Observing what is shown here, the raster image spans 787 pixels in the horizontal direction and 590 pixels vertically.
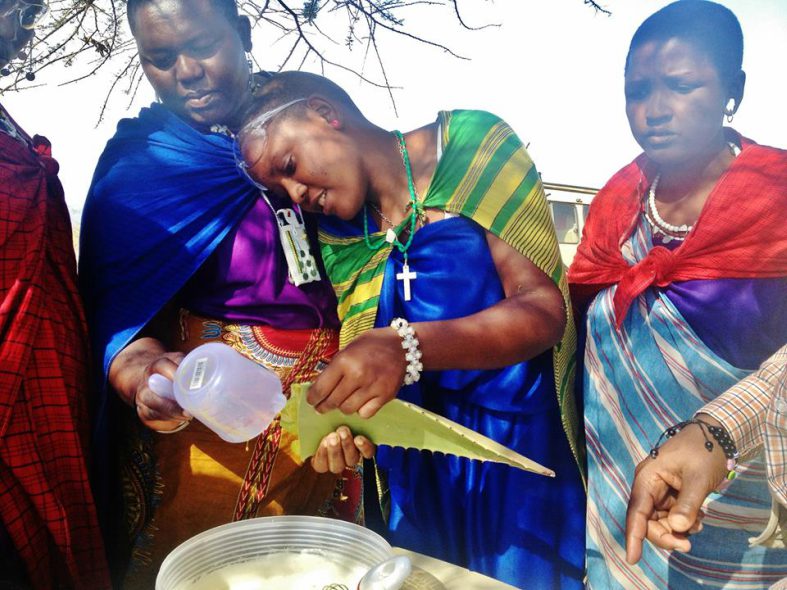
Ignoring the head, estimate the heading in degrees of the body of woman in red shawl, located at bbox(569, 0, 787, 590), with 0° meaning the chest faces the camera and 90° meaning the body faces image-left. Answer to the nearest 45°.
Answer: approximately 45°

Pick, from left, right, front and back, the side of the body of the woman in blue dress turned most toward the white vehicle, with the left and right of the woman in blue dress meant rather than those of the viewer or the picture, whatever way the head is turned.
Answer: back

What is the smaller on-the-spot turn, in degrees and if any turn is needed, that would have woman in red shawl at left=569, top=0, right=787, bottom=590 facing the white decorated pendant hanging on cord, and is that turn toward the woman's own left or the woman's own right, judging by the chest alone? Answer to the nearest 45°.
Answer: approximately 45° to the woman's own right

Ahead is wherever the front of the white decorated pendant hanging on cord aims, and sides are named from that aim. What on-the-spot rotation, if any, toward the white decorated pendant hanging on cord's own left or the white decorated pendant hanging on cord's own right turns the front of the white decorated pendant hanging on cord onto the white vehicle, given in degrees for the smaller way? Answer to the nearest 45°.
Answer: approximately 135° to the white decorated pendant hanging on cord's own left

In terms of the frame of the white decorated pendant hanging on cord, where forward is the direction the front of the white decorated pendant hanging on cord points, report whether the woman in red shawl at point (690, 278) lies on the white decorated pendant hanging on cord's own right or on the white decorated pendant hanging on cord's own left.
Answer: on the white decorated pendant hanging on cord's own left

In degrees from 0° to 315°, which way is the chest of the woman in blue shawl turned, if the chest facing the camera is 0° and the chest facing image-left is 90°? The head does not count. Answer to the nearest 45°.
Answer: approximately 315°
